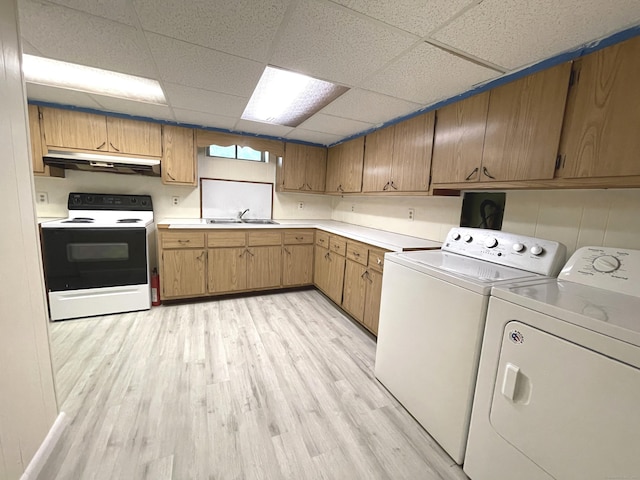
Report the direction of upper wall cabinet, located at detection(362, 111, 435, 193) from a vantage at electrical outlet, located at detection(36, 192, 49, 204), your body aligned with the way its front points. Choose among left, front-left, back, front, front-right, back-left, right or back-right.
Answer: front-left

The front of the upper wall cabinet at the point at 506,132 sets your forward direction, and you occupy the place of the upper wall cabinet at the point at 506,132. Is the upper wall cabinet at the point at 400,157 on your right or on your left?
on your right

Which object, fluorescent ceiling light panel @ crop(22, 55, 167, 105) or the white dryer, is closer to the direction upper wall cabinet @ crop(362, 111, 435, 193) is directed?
the fluorescent ceiling light panel

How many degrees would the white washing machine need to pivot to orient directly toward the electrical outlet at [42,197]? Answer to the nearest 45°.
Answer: approximately 45° to its right

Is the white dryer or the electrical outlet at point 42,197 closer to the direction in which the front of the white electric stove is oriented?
the white dryer

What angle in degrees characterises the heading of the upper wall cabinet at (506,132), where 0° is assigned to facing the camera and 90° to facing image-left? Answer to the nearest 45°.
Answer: approximately 45°

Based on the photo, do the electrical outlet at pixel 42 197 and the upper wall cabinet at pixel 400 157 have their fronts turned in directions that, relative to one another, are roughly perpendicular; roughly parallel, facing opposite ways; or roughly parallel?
roughly perpendicular

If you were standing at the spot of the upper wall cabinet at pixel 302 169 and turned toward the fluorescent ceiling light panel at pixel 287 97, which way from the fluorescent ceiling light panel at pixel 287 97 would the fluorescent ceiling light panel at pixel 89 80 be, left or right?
right

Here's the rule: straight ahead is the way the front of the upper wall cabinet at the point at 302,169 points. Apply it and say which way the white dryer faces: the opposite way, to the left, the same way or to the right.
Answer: to the right

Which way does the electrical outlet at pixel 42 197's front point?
toward the camera

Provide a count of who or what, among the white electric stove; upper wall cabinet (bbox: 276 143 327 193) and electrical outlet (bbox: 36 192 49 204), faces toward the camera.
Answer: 3

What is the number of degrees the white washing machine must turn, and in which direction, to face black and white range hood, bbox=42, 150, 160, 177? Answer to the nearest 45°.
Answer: approximately 45° to its right

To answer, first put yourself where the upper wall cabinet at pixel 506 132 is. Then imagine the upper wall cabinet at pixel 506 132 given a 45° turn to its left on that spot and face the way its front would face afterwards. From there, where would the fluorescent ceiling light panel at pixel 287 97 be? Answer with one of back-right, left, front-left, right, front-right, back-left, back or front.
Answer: right

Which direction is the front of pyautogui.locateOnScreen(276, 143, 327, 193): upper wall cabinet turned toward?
toward the camera
